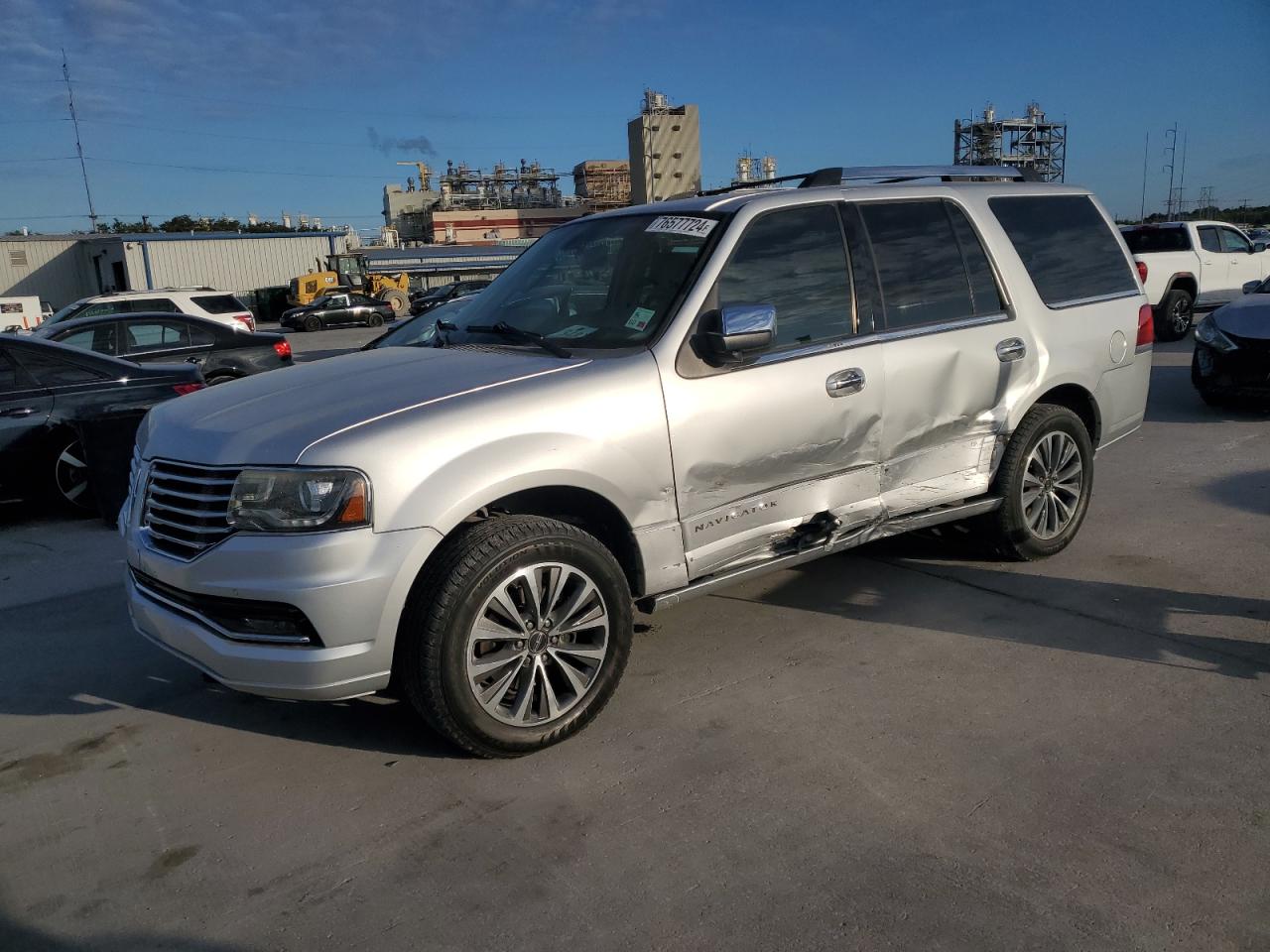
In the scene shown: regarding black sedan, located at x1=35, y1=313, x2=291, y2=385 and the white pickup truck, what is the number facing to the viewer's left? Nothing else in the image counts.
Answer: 1

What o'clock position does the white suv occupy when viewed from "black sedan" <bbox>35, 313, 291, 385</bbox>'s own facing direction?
The white suv is roughly at 3 o'clock from the black sedan.

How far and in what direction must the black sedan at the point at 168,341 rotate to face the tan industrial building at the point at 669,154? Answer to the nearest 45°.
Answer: approximately 135° to its right

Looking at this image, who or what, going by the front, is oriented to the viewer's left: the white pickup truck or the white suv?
the white suv

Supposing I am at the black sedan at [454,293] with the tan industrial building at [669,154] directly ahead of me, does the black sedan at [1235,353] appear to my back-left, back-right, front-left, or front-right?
back-right

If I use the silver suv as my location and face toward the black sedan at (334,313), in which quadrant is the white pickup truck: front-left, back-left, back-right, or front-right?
front-right

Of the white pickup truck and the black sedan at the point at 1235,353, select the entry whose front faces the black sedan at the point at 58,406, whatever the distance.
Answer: the black sedan at the point at 1235,353

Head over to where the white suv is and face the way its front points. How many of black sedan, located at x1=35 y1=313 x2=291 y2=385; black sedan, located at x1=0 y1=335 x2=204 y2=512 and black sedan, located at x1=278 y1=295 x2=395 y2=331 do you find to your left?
2

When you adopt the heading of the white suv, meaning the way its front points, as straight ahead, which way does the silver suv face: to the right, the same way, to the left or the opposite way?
the same way

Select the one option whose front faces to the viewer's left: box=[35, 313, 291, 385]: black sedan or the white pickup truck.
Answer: the black sedan

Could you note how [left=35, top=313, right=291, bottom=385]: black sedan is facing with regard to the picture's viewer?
facing to the left of the viewer

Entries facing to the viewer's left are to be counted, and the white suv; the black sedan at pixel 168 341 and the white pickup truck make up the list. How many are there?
2

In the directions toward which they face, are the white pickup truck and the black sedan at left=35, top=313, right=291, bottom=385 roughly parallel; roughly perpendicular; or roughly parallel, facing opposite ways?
roughly parallel, facing opposite ways

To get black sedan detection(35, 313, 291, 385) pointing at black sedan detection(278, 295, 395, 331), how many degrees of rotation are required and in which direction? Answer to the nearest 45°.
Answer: approximately 90° to its right

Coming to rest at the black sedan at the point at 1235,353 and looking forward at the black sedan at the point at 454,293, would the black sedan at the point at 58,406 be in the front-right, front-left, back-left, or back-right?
front-left

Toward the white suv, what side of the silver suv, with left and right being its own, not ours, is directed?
right

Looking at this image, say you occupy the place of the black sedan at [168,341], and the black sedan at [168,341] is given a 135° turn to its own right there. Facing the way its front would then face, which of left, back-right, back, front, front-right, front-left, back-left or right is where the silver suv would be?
back-right

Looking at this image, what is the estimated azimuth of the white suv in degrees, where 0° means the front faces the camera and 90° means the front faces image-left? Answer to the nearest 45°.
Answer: approximately 90°
